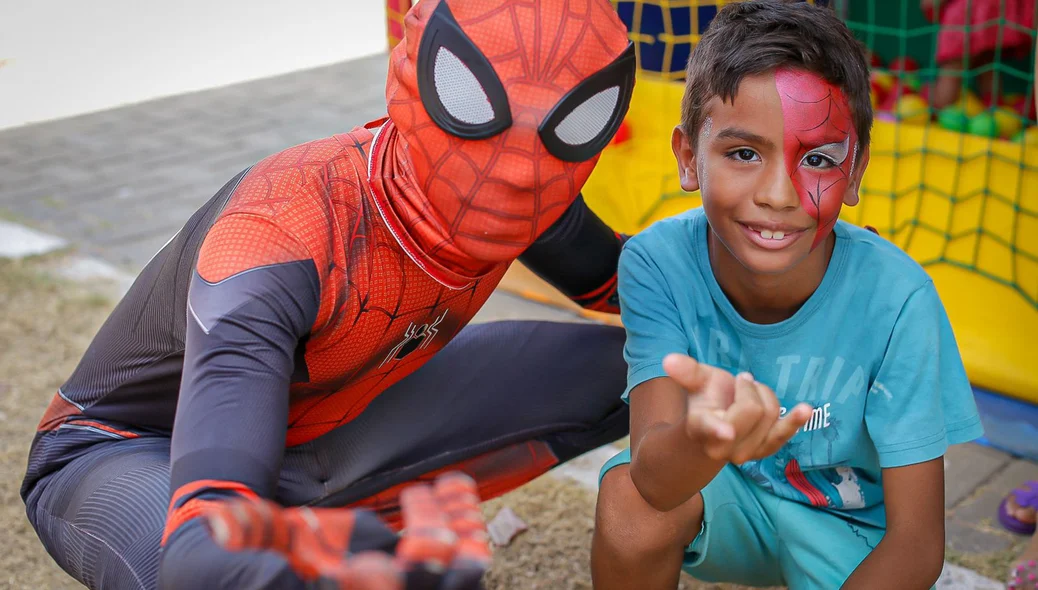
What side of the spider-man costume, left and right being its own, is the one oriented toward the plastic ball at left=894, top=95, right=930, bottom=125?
left

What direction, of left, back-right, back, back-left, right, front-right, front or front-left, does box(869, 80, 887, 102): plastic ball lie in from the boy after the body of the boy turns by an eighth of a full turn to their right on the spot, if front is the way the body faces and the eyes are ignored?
back-right

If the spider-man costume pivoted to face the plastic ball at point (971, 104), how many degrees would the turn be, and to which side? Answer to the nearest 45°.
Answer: approximately 90° to its left

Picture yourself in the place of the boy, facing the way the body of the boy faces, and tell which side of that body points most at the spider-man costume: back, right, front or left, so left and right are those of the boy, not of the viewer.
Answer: right

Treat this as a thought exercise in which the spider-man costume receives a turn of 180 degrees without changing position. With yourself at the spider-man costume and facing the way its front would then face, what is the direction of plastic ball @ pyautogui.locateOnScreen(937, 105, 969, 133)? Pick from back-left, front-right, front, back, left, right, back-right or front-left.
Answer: right

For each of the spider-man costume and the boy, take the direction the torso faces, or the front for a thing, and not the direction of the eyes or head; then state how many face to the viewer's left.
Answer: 0

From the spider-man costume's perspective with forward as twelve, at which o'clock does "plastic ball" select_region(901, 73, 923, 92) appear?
The plastic ball is roughly at 9 o'clock from the spider-man costume.

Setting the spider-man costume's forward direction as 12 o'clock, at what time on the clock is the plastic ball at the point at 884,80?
The plastic ball is roughly at 9 o'clock from the spider-man costume.

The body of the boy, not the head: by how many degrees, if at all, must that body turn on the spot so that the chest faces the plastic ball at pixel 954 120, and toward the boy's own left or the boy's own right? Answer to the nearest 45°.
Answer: approximately 180°

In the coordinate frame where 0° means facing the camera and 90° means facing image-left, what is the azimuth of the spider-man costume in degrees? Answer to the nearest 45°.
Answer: approximately 315°
